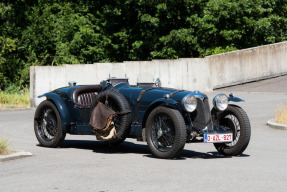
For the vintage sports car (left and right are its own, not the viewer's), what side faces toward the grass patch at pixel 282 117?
left
